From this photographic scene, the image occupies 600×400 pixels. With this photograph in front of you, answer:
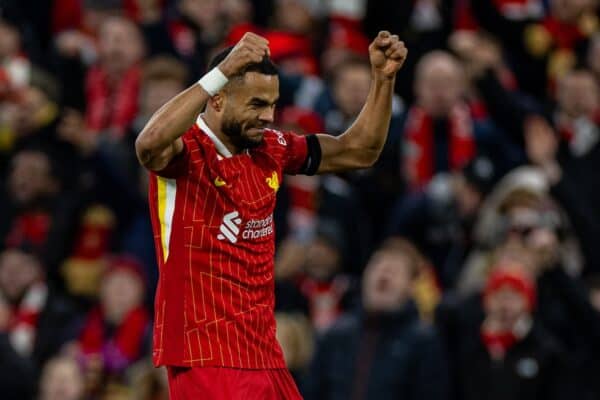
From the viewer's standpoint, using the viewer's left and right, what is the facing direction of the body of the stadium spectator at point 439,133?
facing the viewer

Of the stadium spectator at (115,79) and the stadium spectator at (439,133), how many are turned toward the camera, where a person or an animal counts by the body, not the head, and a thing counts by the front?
2

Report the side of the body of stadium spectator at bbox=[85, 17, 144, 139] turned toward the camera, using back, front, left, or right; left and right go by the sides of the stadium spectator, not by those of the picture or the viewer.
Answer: front
